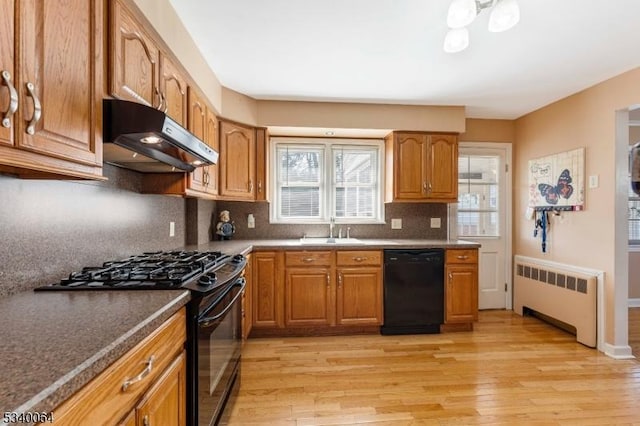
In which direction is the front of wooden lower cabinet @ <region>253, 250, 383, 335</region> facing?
toward the camera

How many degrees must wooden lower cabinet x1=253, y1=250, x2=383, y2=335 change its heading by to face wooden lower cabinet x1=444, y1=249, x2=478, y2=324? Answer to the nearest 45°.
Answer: approximately 90° to its left

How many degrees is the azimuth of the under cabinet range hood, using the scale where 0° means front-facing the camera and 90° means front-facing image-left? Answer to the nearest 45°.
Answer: approximately 315°

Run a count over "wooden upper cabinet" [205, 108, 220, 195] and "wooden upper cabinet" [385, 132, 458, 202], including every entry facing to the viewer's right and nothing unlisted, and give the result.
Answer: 1

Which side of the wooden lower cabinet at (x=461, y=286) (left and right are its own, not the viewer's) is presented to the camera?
front

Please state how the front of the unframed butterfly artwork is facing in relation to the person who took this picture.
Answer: facing the viewer and to the left of the viewer

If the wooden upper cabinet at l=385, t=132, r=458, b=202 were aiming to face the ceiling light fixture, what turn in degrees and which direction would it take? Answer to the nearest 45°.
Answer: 0° — it already faces it

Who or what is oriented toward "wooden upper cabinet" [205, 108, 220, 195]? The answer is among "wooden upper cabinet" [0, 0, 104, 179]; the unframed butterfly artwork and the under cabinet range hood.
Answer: the unframed butterfly artwork

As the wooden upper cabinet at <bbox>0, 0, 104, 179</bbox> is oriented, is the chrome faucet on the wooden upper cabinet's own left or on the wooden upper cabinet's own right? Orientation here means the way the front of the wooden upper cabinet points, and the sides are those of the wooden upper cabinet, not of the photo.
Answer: on the wooden upper cabinet's own left

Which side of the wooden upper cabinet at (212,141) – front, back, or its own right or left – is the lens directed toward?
right

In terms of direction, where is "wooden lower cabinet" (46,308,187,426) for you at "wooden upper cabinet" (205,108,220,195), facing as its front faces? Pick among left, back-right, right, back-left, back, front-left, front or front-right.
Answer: right

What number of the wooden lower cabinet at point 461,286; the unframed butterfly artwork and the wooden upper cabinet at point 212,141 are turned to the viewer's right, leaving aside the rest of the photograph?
1

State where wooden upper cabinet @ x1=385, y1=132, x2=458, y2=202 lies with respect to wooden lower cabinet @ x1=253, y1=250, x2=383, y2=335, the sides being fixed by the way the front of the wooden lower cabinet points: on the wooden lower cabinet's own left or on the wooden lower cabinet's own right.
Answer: on the wooden lower cabinet's own left

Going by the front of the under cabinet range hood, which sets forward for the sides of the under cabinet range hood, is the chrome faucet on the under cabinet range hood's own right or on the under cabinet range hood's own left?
on the under cabinet range hood's own left

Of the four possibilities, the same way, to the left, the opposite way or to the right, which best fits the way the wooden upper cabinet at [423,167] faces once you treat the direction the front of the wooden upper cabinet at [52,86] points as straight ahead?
to the right

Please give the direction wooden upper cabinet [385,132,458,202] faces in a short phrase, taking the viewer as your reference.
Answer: facing the viewer

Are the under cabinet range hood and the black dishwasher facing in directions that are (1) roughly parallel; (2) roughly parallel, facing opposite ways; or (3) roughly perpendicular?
roughly perpendicular

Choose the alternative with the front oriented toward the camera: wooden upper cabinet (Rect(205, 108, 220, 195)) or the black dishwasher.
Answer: the black dishwasher

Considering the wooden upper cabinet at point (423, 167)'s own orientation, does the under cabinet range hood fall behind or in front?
in front
